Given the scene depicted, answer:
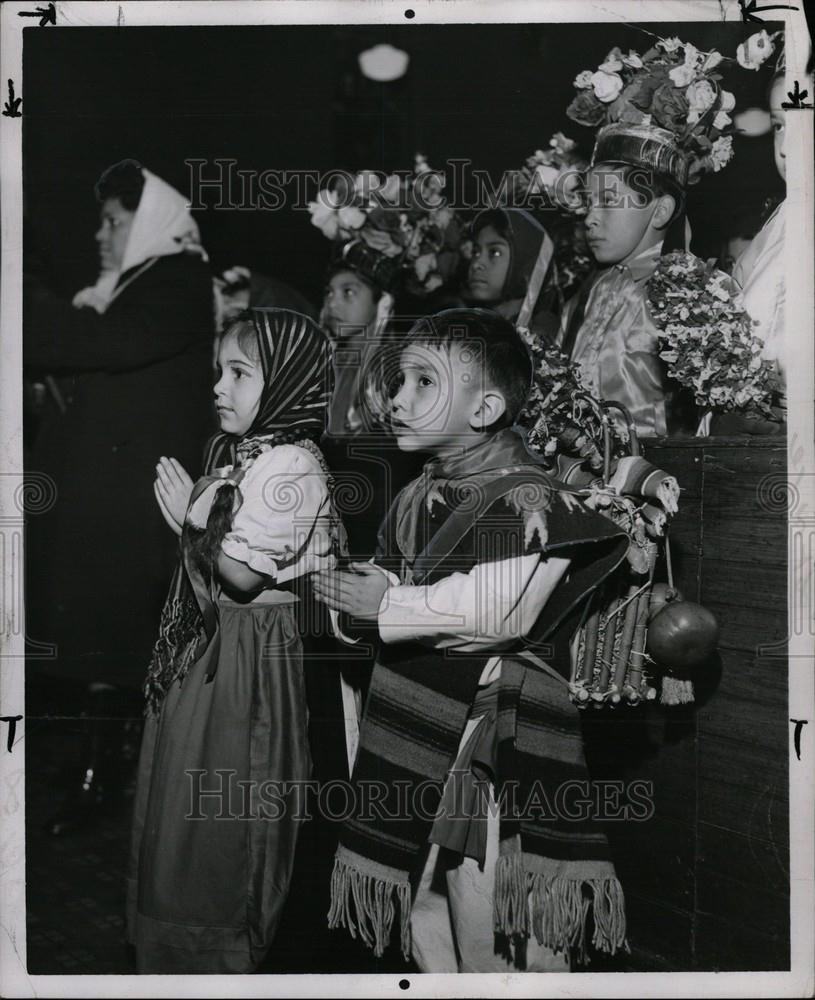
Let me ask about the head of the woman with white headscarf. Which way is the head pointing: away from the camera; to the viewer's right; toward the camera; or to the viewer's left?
to the viewer's left

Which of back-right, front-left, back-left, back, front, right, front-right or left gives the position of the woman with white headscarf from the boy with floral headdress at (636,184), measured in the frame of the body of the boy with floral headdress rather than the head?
front-right

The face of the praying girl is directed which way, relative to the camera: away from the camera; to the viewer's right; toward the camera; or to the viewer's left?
to the viewer's left

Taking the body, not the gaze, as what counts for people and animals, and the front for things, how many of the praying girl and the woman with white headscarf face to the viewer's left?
2

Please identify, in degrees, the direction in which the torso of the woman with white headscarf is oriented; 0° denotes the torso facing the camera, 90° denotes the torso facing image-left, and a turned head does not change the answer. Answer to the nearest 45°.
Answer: approximately 90°

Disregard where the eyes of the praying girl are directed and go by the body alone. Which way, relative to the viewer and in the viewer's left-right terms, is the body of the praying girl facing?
facing to the left of the viewer
